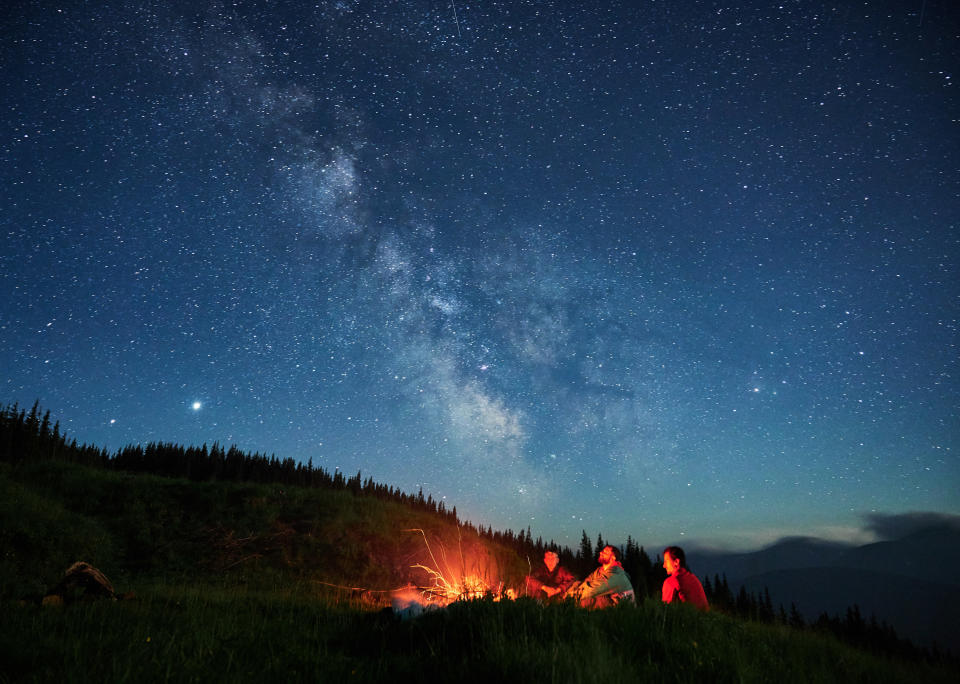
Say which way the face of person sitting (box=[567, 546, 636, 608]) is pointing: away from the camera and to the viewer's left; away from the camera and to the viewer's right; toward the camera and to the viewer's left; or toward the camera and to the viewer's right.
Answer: toward the camera and to the viewer's left

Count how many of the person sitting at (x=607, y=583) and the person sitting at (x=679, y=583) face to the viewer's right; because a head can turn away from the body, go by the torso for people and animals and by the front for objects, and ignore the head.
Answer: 0

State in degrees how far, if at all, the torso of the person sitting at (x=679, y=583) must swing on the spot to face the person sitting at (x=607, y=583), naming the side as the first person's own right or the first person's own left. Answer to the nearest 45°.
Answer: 0° — they already face them

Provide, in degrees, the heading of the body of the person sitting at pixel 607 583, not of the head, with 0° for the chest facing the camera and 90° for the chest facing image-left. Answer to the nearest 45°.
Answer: approximately 45°

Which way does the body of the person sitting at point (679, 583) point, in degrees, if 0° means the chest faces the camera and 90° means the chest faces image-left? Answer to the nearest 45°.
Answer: approximately 90°

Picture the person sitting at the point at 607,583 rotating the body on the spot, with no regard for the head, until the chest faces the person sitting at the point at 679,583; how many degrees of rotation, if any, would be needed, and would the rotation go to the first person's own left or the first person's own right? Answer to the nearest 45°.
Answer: approximately 135° to the first person's own left

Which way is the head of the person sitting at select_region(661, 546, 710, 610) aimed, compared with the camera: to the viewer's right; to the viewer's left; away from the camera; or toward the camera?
to the viewer's left
